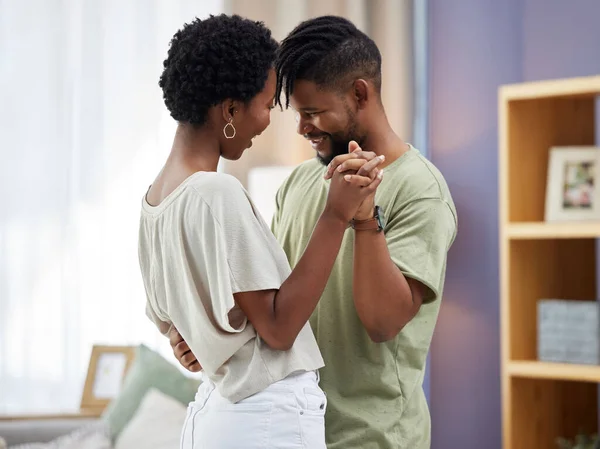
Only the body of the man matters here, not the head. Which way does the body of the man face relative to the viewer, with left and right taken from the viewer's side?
facing the viewer and to the left of the viewer

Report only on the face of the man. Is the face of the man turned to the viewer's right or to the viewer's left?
to the viewer's left

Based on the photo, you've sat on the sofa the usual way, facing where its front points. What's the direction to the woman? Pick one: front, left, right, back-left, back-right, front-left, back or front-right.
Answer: front

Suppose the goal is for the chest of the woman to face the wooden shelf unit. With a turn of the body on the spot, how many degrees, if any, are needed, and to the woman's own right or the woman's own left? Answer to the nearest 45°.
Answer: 0° — they already face it

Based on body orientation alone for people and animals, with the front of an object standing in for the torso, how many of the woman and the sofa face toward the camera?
1

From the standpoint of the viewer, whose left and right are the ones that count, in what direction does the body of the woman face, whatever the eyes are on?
facing away from the viewer and to the right of the viewer

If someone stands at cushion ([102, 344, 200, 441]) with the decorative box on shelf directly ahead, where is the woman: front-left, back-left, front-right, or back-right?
front-right

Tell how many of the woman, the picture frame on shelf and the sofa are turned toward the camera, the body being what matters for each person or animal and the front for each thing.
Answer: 2

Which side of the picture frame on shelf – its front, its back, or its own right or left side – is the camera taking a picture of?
front

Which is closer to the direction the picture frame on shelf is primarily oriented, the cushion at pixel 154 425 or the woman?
the woman

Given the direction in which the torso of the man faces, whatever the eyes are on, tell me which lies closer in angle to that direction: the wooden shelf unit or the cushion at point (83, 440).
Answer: the cushion

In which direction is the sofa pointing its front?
toward the camera
